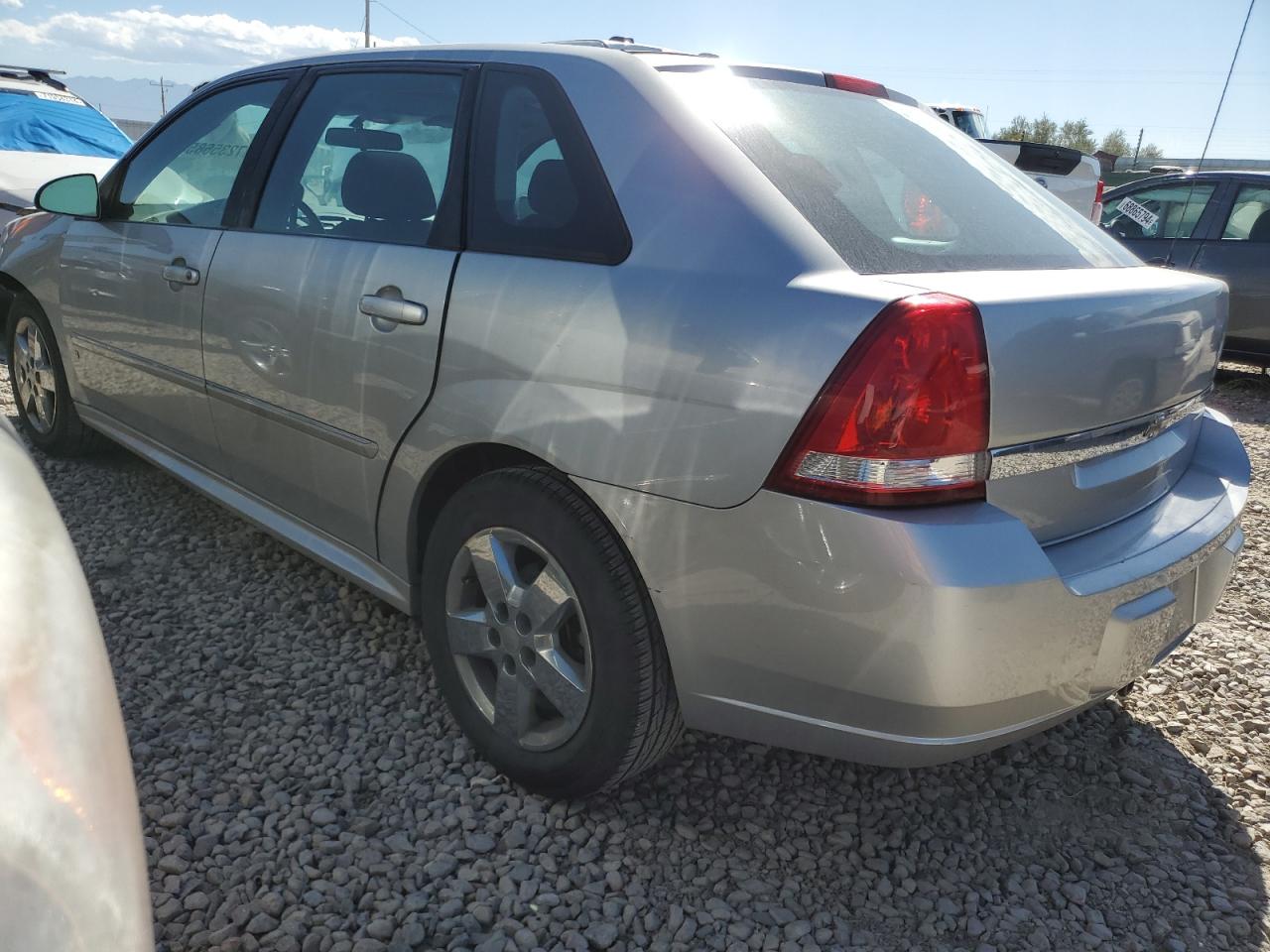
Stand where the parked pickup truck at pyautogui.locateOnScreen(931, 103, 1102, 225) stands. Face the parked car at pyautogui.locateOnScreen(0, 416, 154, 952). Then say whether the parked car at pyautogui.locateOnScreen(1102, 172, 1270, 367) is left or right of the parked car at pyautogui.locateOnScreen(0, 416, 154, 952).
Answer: left

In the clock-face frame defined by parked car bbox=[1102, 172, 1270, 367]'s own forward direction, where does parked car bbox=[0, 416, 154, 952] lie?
parked car bbox=[0, 416, 154, 952] is roughly at 9 o'clock from parked car bbox=[1102, 172, 1270, 367].

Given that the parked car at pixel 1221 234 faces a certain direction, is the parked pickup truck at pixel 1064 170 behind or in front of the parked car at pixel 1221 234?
in front

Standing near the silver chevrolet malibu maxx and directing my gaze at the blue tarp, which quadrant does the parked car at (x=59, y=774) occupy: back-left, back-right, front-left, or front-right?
back-left

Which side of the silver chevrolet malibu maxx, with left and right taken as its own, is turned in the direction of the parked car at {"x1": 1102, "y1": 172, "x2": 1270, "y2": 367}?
right

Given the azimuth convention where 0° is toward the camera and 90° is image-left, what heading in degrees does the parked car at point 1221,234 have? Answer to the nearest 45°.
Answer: approximately 90°

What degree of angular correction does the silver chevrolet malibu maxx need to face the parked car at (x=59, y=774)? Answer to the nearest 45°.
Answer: approximately 90° to its left

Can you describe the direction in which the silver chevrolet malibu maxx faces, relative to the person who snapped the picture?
facing away from the viewer and to the left of the viewer

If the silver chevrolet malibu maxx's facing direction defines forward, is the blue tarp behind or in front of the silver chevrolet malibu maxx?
in front

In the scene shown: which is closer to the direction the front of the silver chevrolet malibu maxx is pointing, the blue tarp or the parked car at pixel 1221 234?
the blue tarp

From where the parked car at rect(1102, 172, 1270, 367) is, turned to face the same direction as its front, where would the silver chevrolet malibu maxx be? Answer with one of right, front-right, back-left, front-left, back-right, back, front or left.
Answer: left
